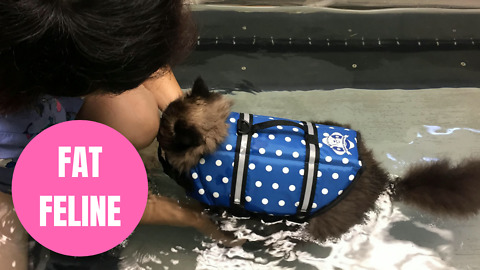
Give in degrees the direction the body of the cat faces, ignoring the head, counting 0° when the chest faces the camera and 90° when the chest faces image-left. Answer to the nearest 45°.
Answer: approximately 90°
